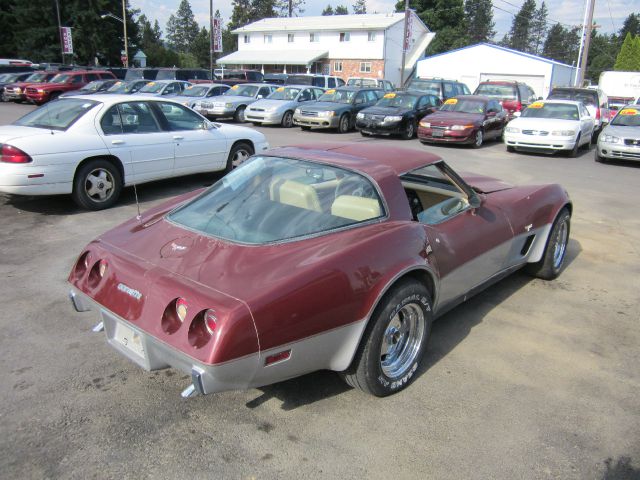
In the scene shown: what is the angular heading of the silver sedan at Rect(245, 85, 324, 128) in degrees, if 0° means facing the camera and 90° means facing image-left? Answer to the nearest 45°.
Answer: approximately 45°

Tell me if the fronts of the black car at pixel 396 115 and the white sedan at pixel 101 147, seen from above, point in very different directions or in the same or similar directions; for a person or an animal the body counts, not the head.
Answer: very different directions

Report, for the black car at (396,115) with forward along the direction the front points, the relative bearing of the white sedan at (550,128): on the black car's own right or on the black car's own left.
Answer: on the black car's own left

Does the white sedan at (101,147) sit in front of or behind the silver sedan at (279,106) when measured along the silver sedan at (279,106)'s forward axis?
in front

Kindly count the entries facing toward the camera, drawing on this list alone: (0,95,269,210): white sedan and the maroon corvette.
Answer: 0

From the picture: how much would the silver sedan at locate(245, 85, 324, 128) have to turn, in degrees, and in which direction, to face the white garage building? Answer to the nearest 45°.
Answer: approximately 180°

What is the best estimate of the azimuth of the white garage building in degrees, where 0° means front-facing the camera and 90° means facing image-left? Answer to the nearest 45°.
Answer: approximately 0°

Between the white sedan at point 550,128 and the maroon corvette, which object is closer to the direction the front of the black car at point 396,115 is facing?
the maroon corvette

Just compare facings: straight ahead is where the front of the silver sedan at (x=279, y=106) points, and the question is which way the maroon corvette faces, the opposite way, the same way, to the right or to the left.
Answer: the opposite way

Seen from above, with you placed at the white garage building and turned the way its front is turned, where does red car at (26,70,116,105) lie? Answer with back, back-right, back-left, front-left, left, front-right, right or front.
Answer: front-right

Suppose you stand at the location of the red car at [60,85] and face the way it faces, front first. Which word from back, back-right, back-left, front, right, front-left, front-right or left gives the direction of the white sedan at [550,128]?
left

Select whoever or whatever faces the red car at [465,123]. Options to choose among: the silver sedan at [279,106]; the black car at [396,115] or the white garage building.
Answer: the white garage building
